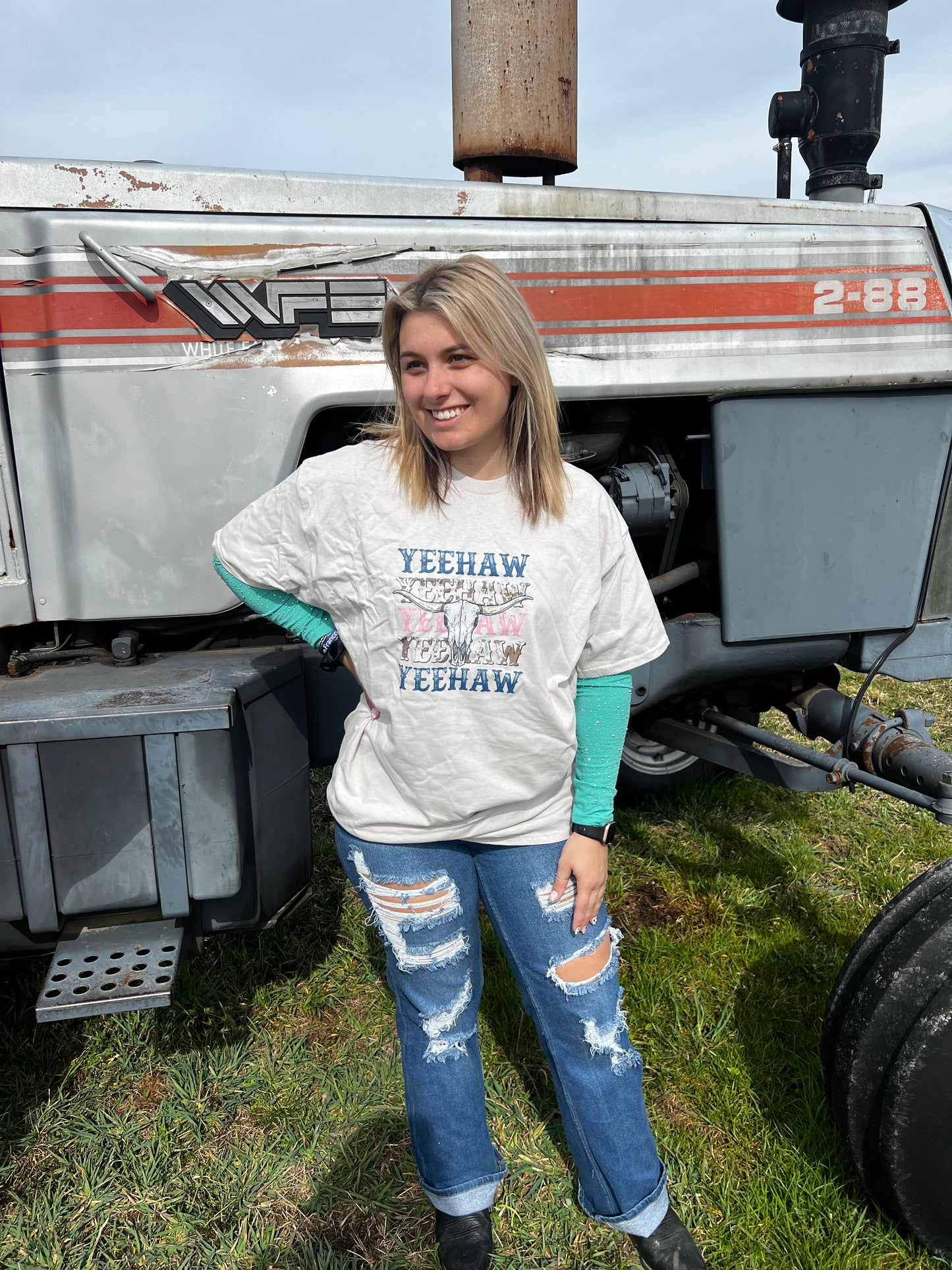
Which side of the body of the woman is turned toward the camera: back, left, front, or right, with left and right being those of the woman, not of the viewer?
front
